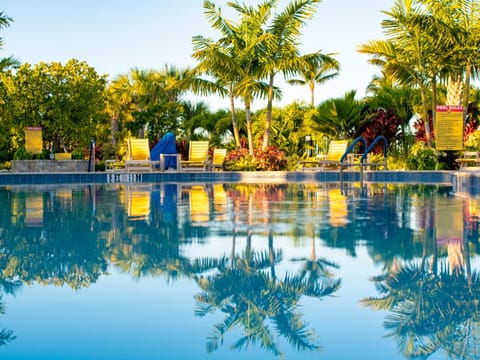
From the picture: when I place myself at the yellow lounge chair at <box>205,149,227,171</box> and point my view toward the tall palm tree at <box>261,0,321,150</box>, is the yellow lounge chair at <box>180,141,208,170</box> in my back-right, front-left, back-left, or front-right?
back-left

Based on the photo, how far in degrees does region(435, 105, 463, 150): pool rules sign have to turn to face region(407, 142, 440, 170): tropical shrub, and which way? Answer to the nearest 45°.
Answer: approximately 135° to its right

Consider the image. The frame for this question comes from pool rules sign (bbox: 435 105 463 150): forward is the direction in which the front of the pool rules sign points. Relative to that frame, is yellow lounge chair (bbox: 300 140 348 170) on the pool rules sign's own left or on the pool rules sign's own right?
on the pool rules sign's own right

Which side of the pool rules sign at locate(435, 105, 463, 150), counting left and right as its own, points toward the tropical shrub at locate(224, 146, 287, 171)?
right

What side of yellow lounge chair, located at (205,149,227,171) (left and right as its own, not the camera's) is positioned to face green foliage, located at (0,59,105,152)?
right

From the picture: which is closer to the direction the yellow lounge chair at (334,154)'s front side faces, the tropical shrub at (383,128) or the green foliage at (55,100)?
the green foliage

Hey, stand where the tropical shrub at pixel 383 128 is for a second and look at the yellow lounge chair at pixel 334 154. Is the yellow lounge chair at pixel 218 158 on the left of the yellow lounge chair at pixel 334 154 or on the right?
right

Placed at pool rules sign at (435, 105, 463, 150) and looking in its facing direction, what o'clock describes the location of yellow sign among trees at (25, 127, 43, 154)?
The yellow sign among trees is roughly at 3 o'clock from the pool rules sign.

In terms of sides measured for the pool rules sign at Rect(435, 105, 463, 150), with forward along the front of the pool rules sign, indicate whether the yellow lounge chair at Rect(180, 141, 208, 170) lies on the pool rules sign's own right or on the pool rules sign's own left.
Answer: on the pool rules sign's own right

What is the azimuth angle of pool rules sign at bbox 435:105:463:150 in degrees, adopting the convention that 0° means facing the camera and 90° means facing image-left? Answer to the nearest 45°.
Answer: approximately 0°
